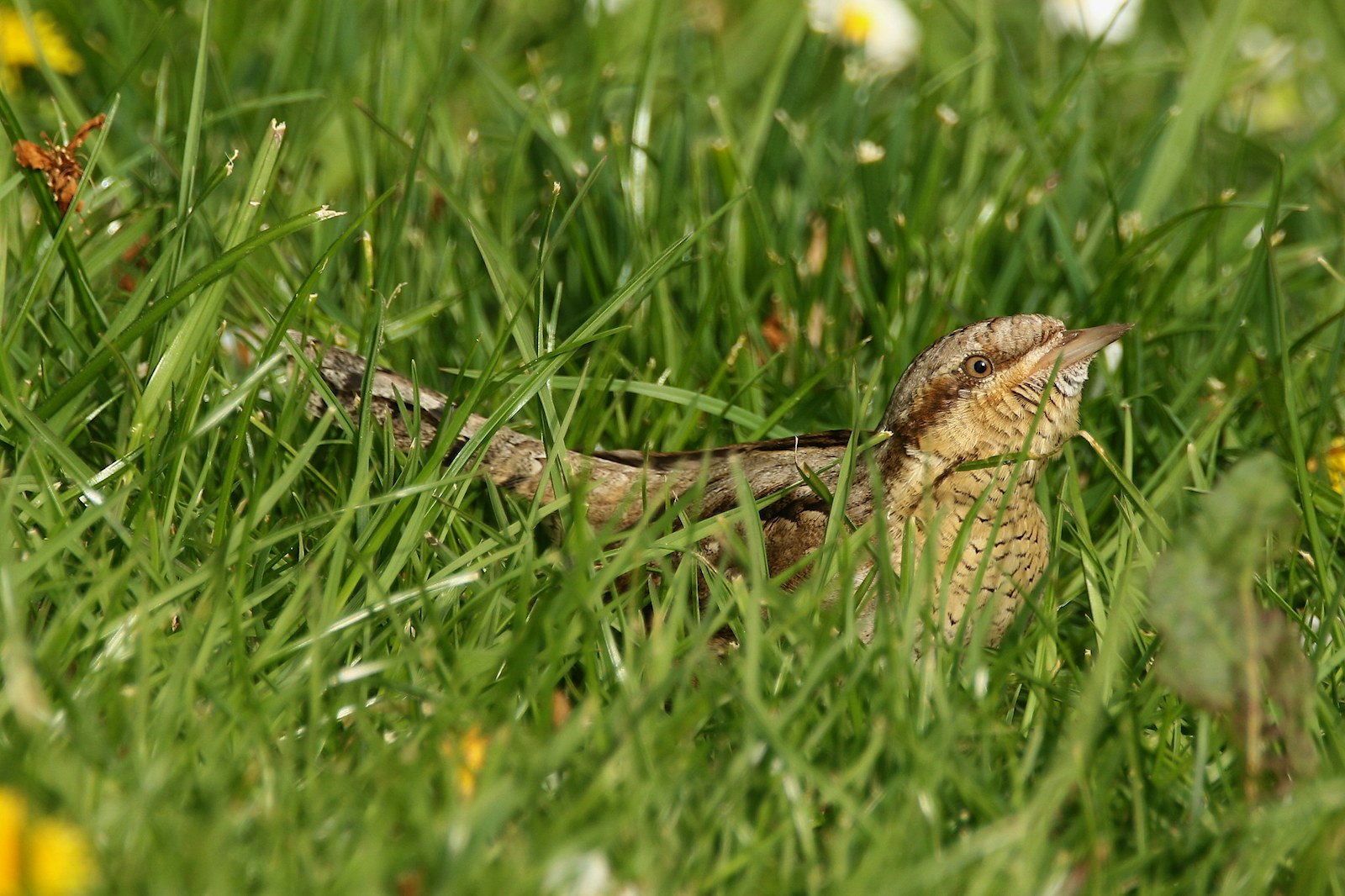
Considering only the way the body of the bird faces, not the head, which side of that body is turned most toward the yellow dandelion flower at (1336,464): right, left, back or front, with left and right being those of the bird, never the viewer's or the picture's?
front

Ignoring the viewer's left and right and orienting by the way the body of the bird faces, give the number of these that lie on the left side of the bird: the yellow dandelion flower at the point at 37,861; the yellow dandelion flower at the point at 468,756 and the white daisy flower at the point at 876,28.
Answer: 1

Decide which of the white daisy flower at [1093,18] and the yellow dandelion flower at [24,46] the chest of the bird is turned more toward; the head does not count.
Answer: the white daisy flower

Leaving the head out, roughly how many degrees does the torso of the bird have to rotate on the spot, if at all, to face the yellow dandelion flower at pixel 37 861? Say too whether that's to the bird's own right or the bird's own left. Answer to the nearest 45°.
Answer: approximately 135° to the bird's own right

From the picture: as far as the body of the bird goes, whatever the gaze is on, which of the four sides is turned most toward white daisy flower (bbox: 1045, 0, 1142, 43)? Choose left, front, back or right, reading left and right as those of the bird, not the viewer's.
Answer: left

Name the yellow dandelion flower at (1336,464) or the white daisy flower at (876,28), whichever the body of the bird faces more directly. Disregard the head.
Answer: the yellow dandelion flower

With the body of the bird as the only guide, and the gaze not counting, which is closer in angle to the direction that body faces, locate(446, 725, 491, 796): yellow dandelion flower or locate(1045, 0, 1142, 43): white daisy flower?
the white daisy flower

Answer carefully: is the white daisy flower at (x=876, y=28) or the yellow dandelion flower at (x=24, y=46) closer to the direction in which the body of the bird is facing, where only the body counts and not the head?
the white daisy flower

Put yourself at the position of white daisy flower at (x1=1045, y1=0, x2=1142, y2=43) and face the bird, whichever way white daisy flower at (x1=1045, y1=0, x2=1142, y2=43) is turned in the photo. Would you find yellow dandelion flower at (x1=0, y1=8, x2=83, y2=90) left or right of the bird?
right

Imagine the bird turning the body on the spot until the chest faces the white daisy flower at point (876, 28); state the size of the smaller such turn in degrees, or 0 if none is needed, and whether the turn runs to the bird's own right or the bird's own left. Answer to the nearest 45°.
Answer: approximately 90° to the bird's own left

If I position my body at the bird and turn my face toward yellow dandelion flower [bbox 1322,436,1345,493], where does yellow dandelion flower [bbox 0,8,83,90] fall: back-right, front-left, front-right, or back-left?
back-left

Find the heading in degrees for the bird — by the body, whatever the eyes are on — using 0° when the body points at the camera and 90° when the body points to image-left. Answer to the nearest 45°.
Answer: approximately 270°

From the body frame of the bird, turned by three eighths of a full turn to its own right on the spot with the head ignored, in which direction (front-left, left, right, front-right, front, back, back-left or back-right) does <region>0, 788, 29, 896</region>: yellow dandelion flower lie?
front

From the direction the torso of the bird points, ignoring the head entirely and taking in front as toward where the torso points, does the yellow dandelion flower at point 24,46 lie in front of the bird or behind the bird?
behind
